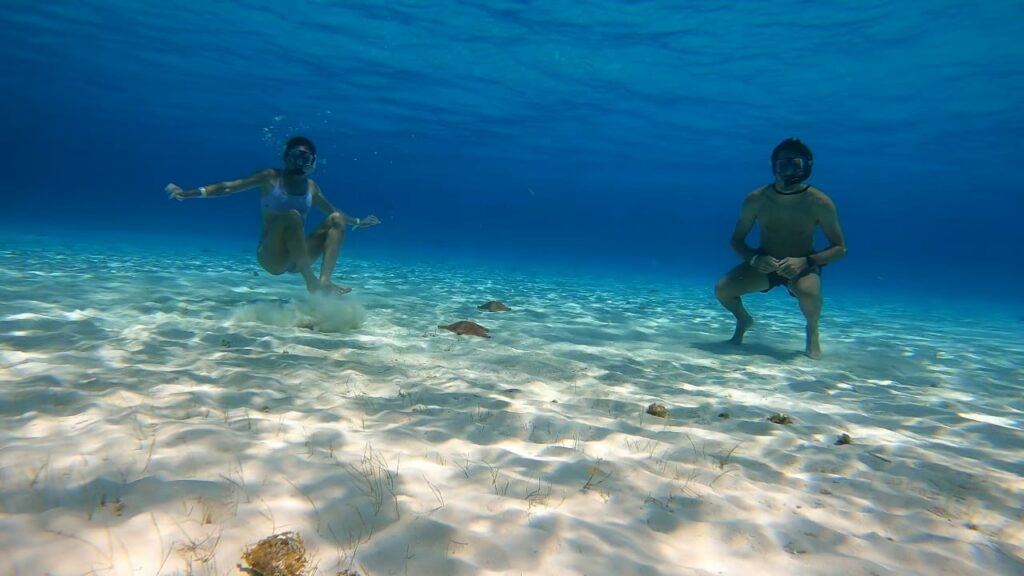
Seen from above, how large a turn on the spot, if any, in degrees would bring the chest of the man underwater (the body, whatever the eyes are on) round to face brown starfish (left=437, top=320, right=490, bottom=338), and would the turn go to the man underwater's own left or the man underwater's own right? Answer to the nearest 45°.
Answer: approximately 45° to the man underwater's own right

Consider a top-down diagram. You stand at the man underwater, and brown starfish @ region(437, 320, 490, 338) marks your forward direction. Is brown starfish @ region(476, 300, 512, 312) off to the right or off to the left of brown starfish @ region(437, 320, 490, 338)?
right

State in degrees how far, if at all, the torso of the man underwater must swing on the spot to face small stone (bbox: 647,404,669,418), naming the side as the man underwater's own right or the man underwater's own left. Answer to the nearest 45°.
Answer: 0° — they already face it

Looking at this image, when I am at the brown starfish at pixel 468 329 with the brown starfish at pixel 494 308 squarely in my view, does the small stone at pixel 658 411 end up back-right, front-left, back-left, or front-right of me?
back-right

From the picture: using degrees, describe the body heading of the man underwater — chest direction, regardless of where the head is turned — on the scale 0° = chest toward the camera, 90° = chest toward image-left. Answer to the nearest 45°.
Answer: approximately 0°

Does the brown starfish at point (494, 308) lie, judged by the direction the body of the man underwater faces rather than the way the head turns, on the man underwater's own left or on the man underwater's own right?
on the man underwater's own right

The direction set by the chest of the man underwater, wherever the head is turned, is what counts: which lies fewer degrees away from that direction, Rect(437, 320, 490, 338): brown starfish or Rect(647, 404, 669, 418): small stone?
the small stone

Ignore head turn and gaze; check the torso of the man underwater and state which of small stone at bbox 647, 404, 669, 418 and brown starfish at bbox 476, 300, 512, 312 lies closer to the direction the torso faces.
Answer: the small stone
